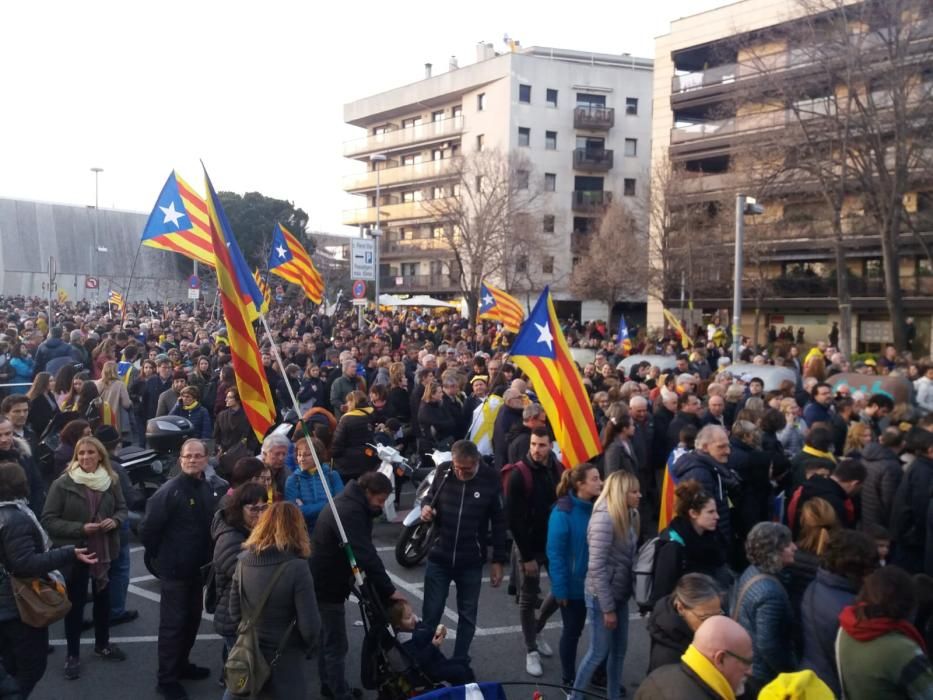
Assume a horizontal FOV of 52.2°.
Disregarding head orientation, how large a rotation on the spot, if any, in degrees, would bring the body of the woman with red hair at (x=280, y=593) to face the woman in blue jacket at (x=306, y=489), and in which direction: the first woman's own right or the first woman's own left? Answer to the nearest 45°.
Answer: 0° — they already face them

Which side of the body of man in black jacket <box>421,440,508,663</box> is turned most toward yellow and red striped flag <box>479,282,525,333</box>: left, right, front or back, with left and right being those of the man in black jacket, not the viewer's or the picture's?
back

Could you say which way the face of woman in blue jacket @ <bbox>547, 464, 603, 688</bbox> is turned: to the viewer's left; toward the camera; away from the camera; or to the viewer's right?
to the viewer's right

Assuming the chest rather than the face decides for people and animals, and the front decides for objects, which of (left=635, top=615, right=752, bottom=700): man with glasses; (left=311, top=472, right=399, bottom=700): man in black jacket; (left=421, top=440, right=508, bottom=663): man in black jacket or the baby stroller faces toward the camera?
(left=421, top=440, right=508, bottom=663): man in black jacket

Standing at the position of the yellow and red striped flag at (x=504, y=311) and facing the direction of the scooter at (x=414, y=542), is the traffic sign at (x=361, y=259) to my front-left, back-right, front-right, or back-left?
back-right

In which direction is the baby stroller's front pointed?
to the viewer's right

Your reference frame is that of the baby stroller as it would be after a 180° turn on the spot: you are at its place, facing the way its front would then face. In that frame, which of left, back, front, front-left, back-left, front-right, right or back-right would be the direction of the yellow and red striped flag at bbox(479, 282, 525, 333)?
right
